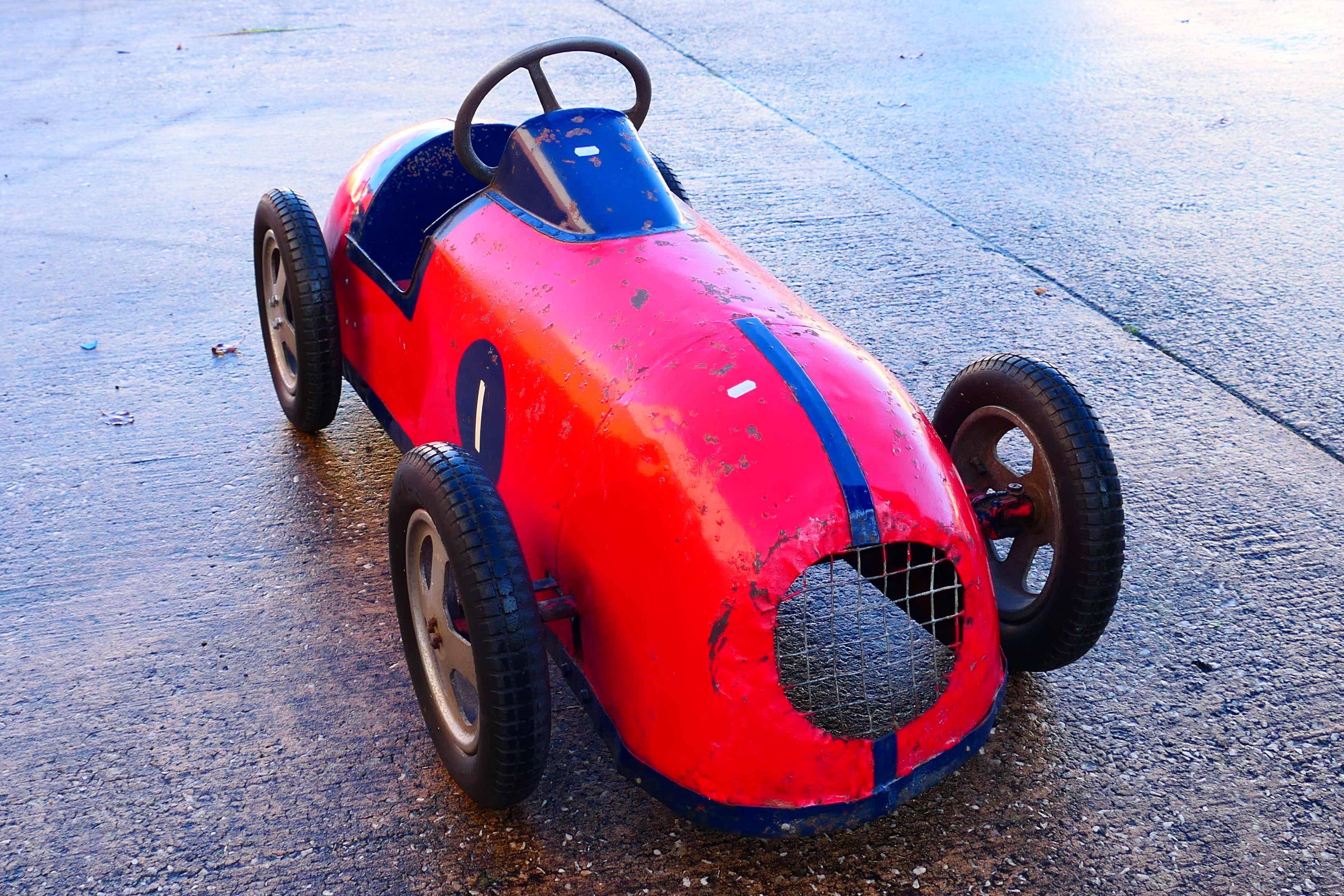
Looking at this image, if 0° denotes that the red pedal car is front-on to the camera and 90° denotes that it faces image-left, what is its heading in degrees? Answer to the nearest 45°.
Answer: approximately 315°
